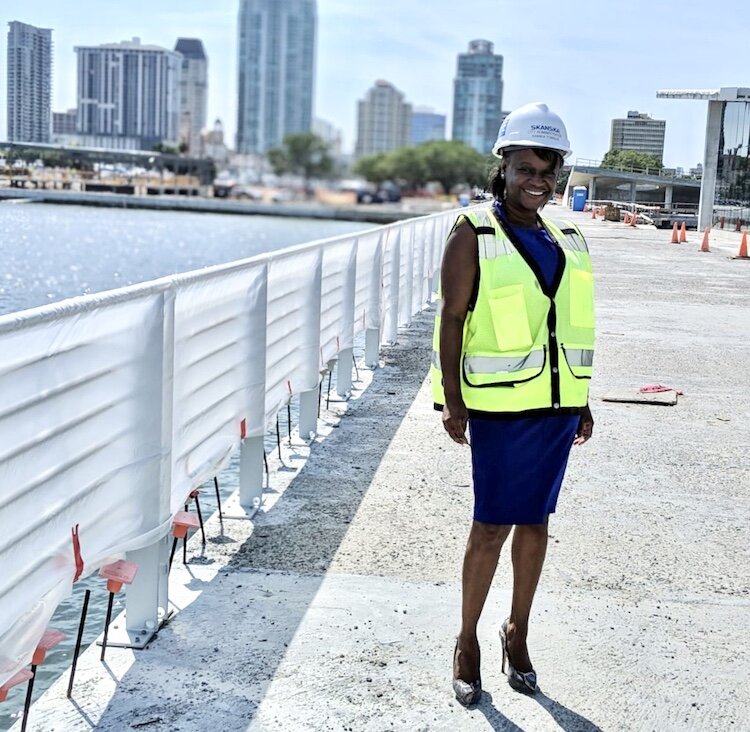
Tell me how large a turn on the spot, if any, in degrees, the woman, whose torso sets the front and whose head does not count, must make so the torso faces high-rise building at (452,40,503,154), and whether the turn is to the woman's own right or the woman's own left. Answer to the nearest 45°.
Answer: approximately 135° to the woman's own left

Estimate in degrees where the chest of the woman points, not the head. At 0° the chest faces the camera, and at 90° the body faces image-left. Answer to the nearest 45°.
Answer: approximately 315°

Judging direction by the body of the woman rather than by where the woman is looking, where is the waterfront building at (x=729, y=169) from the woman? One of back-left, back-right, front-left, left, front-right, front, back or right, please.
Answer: back-left

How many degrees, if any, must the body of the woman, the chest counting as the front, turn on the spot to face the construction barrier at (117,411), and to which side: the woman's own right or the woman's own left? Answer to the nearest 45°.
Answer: approximately 135° to the woman's own right

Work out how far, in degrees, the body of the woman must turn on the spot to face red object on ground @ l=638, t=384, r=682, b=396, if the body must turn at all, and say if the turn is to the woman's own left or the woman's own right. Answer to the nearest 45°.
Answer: approximately 135° to the woman's own left

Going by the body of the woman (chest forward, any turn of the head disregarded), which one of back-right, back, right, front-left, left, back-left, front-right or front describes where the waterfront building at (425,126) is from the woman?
back-left

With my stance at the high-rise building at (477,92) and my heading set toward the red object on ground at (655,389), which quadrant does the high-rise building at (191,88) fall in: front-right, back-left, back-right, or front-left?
back-right

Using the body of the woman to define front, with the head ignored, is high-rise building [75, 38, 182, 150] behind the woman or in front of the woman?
behind

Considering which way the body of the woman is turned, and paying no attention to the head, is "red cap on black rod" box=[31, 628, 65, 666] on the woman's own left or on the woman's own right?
on the woman's own right

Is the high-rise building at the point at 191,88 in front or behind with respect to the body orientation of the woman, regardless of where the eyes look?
behind

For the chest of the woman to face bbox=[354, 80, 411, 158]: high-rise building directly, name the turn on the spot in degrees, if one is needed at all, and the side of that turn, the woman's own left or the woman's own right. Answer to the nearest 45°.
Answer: approximately 135° to the woman's own left

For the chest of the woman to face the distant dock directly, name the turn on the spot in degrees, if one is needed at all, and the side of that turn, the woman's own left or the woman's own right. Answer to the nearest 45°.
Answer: approximately 135° to the woman's own left

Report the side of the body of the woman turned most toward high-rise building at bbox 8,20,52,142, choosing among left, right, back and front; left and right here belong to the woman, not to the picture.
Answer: back
